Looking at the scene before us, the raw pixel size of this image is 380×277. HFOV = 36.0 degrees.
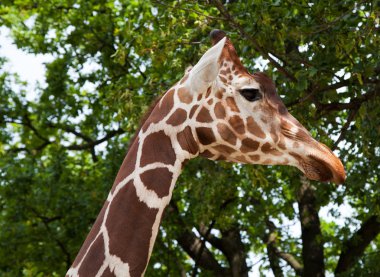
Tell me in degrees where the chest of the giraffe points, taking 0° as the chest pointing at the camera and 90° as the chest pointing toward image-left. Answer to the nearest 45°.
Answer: approximately 270°
